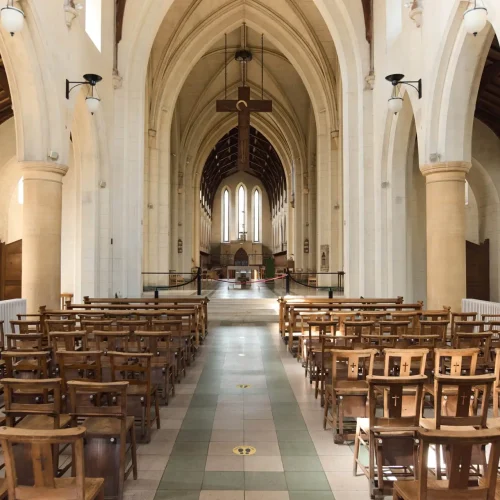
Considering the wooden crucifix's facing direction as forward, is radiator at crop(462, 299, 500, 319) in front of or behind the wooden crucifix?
in front

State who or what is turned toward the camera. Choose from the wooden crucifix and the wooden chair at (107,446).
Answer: the wooden crucifix

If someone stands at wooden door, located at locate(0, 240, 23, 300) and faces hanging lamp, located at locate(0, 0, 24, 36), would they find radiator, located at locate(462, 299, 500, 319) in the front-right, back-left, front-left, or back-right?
front-left

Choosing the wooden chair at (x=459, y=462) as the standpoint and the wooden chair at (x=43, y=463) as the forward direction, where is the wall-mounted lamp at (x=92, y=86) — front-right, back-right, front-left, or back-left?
front-right

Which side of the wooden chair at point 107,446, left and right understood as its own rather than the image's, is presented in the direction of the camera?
back

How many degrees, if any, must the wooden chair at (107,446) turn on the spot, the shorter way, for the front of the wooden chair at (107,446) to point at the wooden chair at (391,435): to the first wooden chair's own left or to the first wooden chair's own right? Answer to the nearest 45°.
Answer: approximately 90° to the first wooden chair's own right

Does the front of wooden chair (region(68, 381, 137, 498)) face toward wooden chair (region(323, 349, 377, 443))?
no

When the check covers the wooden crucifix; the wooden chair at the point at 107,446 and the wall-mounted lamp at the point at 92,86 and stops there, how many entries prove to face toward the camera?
1

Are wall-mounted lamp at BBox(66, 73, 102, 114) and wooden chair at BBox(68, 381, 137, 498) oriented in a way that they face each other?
no

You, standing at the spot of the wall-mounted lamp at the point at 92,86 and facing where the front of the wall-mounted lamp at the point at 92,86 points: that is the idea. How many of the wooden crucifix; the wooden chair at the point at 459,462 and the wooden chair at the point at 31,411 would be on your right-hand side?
2

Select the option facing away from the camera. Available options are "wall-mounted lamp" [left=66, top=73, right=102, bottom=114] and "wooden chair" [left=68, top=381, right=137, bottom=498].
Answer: the wooden chair

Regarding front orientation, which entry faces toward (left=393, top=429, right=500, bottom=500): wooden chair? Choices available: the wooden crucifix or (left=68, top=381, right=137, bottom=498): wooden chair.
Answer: the wooden crucifix

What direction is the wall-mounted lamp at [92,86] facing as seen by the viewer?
to the viewer's right

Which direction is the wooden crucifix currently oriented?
toward the camera

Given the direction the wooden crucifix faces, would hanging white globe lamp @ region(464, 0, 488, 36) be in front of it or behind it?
in front

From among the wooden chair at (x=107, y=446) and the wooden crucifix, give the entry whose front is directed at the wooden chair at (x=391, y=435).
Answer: the wooden crucifix

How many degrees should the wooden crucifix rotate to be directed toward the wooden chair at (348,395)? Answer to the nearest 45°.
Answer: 0° — it already faces it

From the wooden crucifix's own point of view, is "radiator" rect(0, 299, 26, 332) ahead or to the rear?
ahead
